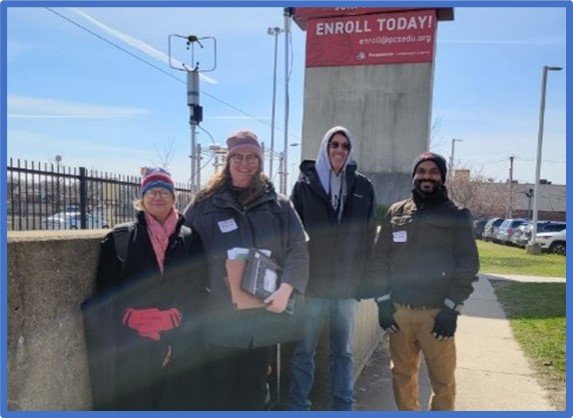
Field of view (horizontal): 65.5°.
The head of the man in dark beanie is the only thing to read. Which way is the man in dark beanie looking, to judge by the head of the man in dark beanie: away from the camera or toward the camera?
toward the camera

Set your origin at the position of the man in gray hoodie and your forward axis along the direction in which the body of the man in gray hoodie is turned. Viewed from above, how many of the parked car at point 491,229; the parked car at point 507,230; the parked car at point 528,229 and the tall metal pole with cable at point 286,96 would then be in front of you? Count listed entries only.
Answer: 0

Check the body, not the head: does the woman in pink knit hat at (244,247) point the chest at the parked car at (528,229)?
no

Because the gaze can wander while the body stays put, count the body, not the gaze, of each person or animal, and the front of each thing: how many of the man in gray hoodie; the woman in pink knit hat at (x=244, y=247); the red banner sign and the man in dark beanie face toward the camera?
4

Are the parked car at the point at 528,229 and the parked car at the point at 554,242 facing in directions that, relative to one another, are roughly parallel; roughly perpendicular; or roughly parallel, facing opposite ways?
roughly parallel

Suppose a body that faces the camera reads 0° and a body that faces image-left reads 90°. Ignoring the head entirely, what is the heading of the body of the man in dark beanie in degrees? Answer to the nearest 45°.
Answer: approximately 0°

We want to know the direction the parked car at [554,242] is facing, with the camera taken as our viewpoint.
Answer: facing the viewer and to the left of the viewer

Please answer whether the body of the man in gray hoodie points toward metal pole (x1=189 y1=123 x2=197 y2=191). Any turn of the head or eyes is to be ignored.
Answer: no

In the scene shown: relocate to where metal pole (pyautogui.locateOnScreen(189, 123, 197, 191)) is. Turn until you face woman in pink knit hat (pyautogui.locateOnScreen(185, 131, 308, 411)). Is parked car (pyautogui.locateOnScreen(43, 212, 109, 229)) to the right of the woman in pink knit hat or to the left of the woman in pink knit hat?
right

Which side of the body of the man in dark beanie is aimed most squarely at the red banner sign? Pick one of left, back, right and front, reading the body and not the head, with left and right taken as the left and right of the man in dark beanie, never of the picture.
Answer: back

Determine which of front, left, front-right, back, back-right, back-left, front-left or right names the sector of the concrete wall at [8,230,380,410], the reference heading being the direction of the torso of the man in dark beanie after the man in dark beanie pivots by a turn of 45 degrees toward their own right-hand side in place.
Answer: front

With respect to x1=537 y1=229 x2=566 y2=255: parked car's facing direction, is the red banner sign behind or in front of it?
in front

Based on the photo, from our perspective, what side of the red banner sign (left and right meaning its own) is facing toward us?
front

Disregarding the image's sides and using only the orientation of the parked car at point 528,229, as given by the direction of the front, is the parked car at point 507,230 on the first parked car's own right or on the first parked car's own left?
on the first parked car's own right

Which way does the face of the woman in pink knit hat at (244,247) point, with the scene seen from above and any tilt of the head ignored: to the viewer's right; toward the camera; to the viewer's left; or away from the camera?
toward the camera

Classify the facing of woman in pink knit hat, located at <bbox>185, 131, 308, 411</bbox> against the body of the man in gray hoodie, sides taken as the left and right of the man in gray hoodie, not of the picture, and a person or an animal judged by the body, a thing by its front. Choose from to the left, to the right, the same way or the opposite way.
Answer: the same way
